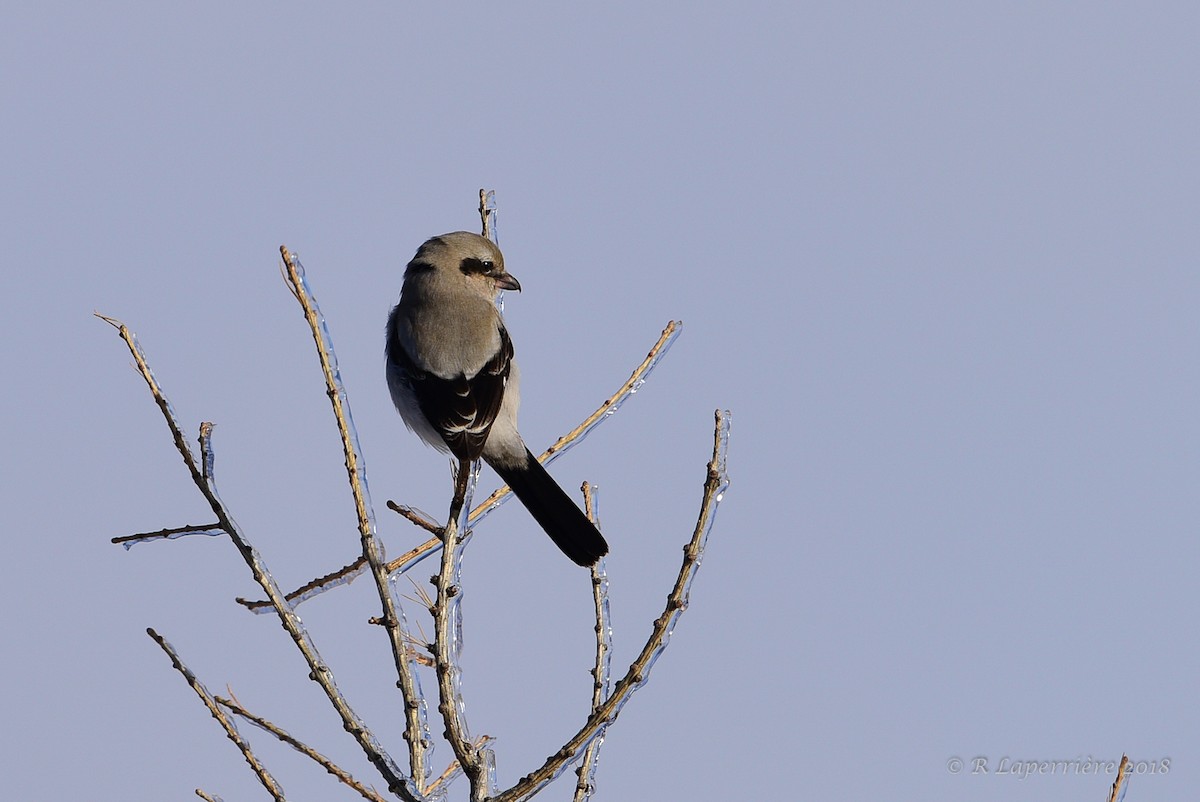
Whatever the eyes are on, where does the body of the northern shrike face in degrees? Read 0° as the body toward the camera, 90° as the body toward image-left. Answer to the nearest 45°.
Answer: approximately 180°
